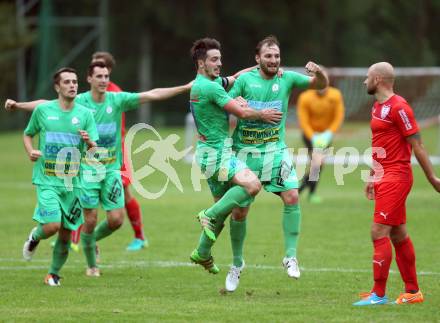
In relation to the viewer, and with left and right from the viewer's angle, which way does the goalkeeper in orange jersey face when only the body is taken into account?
facing the viewer

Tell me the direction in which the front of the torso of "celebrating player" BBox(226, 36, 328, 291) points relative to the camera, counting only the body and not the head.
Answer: toward the camera

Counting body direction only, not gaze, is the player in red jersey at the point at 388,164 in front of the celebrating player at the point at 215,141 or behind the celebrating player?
in front

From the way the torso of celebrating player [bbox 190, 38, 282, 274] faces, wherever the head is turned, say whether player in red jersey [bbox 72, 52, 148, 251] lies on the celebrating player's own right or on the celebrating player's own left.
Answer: on the celebrating player's own left

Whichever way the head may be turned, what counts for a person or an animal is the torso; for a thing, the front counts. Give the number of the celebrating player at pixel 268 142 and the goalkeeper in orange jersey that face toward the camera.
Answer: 2

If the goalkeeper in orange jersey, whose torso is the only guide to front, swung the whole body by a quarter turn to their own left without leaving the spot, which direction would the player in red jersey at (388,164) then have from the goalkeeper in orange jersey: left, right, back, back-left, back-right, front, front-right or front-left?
right

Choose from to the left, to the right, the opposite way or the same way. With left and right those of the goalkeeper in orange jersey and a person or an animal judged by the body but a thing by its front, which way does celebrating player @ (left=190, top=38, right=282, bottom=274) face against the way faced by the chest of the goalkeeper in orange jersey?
to the left

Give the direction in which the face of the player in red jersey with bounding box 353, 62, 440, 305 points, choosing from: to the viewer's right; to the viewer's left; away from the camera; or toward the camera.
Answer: to the viewer's left

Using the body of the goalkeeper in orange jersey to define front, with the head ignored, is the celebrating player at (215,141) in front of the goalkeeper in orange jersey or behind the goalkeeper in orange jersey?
in front

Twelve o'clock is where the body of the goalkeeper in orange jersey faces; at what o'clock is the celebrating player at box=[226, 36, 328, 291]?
The celebrating player is roughly at 12 o'clock from the goalkeeper in orange jersey.

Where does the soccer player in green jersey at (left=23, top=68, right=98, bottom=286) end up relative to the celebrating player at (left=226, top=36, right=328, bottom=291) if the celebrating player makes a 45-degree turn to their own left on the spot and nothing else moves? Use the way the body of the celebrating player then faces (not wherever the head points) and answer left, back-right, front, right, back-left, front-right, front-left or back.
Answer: back-right

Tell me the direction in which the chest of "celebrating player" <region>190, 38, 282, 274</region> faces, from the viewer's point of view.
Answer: to the viewer's right
